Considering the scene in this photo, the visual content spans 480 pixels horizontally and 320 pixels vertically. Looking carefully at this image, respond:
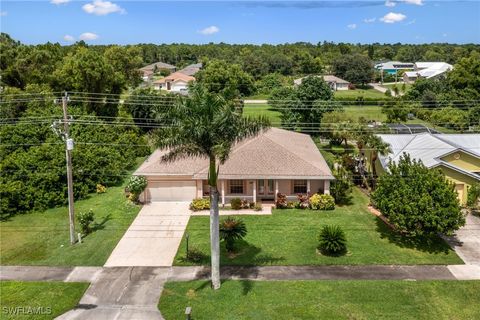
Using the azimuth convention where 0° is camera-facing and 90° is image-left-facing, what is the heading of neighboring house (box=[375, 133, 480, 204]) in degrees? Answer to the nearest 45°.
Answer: approximately 315°

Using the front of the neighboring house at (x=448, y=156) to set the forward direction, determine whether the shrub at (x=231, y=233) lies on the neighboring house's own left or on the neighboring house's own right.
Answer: on the neighboring house's own right

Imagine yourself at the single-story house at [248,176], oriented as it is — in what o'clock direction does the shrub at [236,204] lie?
The shrub is roughly at 1 o'clock from the single-story house.

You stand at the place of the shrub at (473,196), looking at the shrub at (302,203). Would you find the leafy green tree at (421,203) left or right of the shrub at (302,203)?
left

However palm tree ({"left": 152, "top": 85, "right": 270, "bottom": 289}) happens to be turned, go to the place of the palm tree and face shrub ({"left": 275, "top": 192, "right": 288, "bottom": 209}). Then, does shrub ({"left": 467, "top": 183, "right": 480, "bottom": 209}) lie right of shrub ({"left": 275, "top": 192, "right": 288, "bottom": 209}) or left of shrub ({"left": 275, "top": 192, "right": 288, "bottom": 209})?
right

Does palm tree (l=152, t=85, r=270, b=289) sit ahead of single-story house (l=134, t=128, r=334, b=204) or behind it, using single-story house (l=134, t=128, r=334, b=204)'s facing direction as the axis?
ahead

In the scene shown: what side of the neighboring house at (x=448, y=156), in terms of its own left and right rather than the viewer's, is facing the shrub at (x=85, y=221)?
right

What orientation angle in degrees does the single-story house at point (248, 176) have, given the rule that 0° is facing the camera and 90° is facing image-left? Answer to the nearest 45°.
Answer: approximately 0°

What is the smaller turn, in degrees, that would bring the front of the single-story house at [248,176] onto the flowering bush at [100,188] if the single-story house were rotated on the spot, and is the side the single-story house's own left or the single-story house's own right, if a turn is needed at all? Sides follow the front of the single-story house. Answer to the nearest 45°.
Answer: approximately 90° to the single-story house's own right

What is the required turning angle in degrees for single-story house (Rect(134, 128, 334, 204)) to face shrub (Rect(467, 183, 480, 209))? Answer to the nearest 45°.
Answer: approximately 90° to its left

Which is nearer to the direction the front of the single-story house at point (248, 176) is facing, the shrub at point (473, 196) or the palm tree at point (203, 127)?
the palm tree
